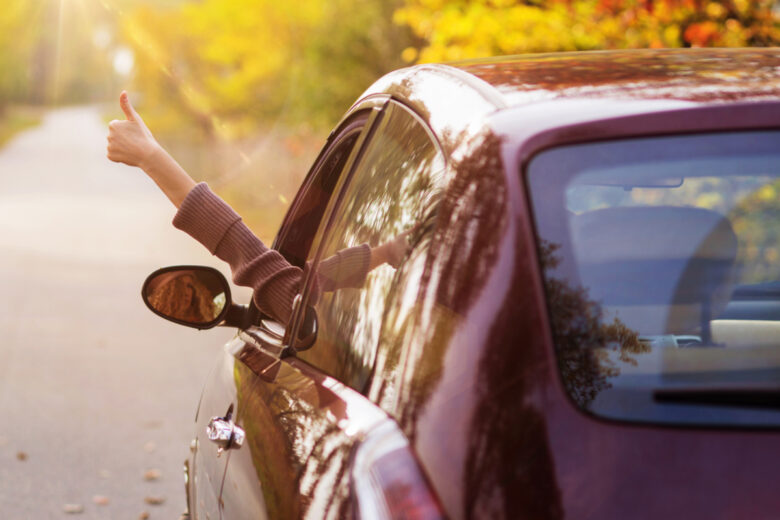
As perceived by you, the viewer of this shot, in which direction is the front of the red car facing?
facing away from the viewer and to the left of the viewer
